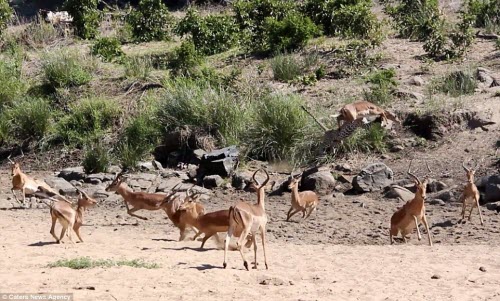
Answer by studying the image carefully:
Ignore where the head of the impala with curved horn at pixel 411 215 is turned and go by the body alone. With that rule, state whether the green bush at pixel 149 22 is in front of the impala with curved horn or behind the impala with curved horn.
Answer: behind

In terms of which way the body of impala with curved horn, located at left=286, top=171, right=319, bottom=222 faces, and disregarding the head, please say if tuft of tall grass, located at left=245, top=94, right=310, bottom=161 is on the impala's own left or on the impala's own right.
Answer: on the impala's own right

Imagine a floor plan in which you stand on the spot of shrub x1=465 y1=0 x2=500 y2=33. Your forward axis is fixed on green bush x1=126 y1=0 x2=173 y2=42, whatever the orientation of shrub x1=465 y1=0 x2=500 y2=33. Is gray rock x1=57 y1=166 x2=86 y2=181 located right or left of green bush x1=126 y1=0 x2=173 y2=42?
left

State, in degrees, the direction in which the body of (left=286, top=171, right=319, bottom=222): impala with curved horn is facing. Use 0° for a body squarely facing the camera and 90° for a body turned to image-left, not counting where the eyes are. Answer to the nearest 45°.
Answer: approximately 45°

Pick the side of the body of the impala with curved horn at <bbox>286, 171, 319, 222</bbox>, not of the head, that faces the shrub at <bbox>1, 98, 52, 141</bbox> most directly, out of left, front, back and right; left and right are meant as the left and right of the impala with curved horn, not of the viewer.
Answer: right

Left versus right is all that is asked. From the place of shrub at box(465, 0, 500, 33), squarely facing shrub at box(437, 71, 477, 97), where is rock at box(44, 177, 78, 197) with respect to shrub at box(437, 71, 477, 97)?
right
